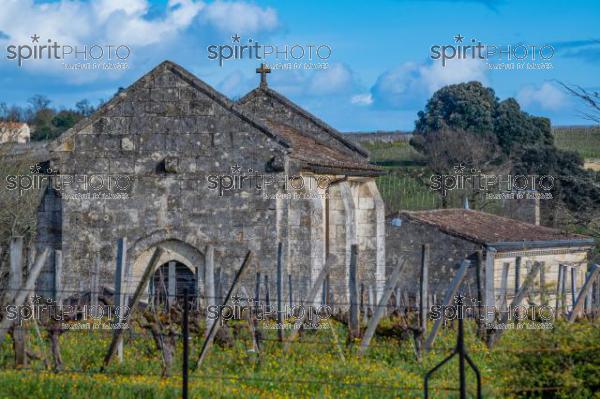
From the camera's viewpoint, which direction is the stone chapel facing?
toward the camera

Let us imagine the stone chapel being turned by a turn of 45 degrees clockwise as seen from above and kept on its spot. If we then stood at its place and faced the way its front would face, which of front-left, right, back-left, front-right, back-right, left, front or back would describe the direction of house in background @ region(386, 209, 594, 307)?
back
